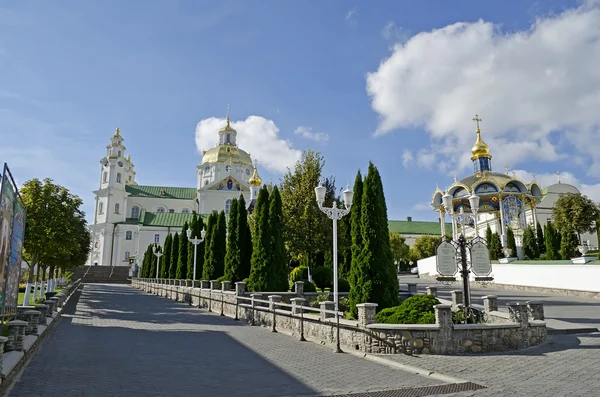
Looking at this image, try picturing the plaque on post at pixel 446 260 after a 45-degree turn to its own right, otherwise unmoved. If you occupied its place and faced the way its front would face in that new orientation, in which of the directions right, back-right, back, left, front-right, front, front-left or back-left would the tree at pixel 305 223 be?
right

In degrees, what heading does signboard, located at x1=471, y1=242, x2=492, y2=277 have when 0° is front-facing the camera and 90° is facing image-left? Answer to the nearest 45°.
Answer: approximately 0°

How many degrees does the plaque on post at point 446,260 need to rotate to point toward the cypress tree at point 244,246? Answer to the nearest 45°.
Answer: approximately 135° to its right

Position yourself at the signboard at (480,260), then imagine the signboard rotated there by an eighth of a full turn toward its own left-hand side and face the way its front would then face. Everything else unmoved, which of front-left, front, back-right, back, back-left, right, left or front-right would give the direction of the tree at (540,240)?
back-left

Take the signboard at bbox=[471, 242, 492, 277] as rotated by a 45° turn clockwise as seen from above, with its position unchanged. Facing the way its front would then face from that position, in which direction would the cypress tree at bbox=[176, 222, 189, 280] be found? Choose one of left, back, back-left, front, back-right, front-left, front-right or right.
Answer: right

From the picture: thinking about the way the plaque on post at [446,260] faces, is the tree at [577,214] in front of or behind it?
behind

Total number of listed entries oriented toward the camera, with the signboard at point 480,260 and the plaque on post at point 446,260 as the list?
2

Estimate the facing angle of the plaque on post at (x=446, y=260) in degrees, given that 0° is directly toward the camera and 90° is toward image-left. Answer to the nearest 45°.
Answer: approximately 0°

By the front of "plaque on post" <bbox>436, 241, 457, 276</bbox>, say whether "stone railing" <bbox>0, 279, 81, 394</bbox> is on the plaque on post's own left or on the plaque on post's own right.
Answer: on the plaque on post's own right

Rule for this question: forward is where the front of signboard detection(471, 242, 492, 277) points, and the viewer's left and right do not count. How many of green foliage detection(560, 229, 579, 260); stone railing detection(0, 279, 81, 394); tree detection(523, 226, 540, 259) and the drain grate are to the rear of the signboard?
2

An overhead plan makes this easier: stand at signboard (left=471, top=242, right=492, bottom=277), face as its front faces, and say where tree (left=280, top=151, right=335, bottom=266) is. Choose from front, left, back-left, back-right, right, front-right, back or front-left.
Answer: back-right

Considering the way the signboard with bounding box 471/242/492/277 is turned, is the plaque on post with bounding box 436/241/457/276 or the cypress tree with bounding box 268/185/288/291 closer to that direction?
the plaque on post
